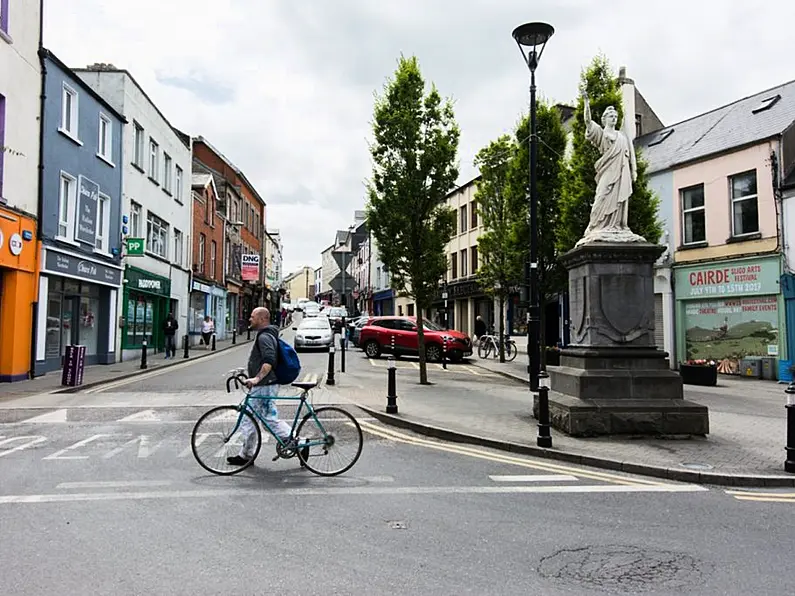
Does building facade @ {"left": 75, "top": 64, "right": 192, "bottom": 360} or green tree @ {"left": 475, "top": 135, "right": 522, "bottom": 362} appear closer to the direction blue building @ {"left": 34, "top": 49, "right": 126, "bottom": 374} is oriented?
the green tree

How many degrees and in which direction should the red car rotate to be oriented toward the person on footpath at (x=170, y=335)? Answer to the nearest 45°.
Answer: approximately 135° to its right

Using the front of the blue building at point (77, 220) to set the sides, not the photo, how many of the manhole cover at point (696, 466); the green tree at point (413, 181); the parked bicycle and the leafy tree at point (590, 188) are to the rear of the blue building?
0

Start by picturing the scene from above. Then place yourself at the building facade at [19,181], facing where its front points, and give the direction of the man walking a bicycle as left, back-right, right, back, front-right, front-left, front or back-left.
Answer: front-right

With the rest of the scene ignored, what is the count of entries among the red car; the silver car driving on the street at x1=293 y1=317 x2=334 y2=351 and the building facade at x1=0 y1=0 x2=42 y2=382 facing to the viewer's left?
0

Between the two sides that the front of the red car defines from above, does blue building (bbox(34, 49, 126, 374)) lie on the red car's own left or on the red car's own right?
on the red car's own right

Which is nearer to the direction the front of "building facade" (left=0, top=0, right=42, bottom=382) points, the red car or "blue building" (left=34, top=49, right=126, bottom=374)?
the red car

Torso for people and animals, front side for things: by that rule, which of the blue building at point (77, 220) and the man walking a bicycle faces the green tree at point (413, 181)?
the blue building

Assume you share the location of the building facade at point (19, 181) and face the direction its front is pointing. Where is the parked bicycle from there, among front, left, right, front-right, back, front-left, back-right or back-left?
front-left

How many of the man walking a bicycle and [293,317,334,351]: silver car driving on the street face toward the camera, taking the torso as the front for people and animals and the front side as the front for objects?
1

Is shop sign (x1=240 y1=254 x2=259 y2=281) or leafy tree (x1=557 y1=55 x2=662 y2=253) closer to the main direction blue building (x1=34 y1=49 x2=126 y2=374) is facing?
the leafy tree

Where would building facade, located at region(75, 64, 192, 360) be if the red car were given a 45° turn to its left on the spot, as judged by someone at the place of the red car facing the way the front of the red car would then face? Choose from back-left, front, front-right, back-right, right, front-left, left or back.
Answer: back

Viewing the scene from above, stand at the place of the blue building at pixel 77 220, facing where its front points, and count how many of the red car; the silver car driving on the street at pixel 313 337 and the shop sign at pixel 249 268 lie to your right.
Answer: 0

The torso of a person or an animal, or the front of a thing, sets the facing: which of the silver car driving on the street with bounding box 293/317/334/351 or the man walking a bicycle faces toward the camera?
the silver car driving on the street

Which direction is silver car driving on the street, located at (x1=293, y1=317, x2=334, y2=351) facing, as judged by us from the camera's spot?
facing the viewer

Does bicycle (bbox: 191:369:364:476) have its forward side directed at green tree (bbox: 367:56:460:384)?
no

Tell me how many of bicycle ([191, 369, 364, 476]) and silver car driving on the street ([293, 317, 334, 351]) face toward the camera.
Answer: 1
